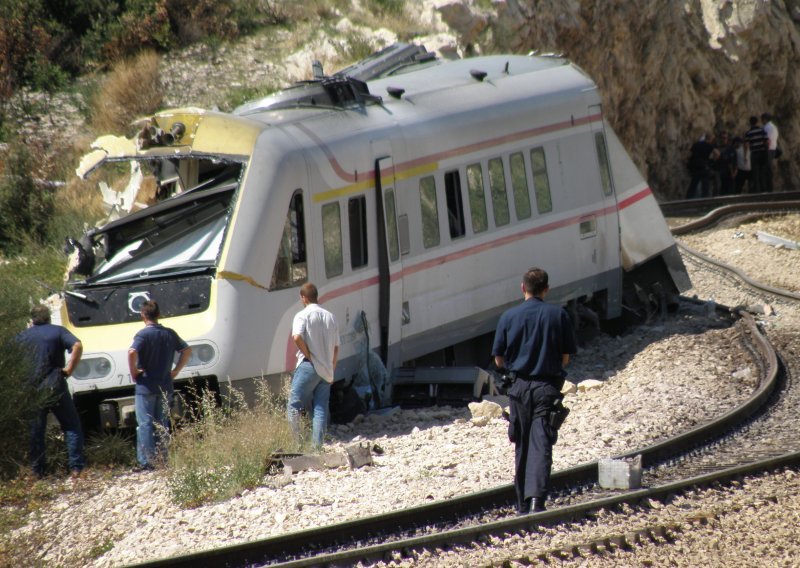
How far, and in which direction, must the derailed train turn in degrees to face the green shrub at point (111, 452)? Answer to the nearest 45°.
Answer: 0° — it already faces it

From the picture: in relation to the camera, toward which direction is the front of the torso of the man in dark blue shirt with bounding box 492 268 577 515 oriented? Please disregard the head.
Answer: away from the camera

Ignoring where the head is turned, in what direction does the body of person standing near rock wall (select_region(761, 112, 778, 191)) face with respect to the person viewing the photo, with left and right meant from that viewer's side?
facing to the left of the viewer

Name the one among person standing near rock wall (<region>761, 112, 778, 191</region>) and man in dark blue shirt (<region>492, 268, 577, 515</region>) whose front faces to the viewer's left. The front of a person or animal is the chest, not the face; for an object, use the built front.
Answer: the person standing near rock wall

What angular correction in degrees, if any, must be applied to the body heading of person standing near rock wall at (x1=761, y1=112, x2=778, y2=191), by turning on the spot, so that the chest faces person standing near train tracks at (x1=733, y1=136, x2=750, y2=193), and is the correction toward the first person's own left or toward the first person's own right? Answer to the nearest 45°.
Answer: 0° — they already face them

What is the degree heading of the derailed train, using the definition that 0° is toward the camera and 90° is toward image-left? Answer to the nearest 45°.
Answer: approximately 45°

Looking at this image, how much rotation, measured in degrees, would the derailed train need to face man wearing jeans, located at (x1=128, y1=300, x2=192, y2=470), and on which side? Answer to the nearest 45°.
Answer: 0° — it already faces them

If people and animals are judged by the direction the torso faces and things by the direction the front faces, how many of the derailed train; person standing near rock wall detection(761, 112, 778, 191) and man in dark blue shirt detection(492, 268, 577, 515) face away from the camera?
1

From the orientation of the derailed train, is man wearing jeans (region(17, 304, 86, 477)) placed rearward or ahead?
ahead

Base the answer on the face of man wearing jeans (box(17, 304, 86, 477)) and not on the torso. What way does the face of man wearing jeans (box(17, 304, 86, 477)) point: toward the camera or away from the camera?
away from the camera

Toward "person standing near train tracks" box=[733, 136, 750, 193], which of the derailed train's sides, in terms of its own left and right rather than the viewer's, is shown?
back
